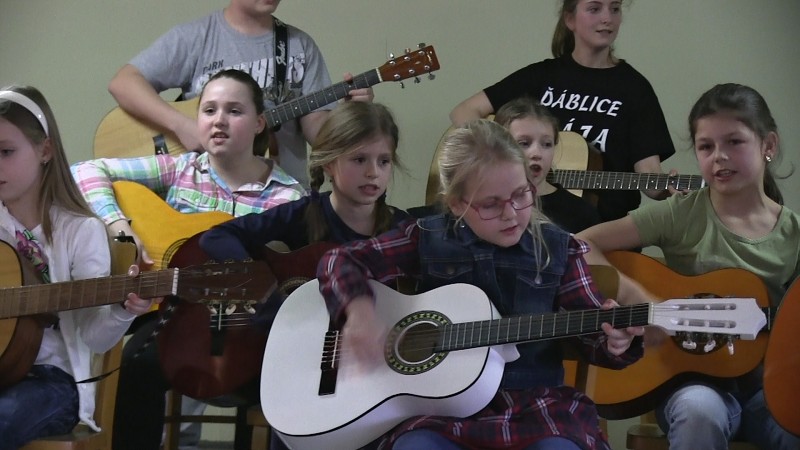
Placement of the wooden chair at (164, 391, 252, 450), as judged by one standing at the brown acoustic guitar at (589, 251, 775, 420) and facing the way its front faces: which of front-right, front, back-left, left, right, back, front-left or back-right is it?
right

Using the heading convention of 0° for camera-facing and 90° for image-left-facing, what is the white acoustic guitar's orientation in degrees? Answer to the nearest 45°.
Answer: approximately 0°

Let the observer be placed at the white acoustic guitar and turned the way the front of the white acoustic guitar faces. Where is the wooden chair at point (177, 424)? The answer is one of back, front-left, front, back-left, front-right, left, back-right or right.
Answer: back-right

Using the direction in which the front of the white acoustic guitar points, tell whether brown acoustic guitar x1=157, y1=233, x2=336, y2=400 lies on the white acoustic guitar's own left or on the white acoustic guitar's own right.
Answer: on the white acoustic guitar's own right

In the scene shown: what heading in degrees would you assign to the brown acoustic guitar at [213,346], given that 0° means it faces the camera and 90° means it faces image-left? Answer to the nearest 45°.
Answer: approximately 0°

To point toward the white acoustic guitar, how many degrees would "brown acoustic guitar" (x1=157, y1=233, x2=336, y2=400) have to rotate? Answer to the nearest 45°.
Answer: approximately 45° to its left
